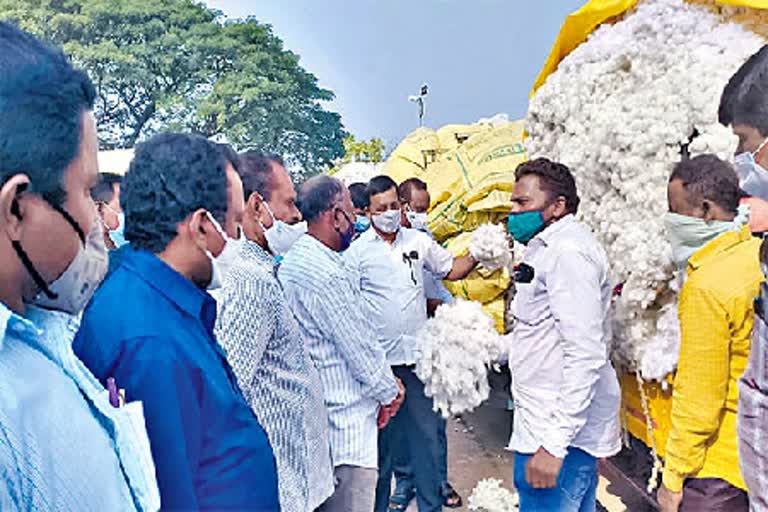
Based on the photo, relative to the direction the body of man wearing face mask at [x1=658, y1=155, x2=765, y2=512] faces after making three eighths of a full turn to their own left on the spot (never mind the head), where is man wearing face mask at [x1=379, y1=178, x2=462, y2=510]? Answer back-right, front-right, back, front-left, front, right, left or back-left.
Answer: back

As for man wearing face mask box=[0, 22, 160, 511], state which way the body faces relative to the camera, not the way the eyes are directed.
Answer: to the viewer's right

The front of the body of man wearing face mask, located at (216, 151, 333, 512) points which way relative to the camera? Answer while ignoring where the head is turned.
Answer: to the viewer's right

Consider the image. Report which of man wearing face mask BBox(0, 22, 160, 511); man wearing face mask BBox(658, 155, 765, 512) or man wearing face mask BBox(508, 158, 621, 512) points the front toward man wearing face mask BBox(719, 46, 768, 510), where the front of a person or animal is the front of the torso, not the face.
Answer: man wearing face mask BBox(0, 22, 160, 511)

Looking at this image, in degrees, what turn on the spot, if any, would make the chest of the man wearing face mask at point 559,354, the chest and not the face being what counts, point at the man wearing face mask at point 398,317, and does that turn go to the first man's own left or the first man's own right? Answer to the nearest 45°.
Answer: approximately 45° to the first man's own right

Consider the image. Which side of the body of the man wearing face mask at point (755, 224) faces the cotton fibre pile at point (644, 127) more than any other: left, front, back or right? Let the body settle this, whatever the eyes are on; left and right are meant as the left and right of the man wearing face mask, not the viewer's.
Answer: right

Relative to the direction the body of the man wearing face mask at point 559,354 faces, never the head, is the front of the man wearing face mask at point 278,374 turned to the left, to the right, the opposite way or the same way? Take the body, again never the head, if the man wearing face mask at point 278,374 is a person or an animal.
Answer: the opposite way

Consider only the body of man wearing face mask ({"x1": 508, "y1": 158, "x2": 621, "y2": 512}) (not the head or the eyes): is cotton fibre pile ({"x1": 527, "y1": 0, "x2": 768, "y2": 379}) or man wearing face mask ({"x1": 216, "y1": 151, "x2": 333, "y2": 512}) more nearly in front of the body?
the man wearing face mask

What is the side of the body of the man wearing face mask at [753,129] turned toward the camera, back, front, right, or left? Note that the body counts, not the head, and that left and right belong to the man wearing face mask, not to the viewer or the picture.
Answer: left

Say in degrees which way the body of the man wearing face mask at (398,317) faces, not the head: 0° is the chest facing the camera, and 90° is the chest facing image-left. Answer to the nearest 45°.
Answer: approximately 0°

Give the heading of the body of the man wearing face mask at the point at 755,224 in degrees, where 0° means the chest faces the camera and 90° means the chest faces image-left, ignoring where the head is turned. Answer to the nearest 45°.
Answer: approximately 90°

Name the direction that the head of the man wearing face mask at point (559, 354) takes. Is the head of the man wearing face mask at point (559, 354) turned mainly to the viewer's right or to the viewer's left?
to the viewer's left

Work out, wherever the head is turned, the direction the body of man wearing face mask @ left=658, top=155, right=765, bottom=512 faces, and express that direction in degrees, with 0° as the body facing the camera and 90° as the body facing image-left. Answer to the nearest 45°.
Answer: approximately 90°
